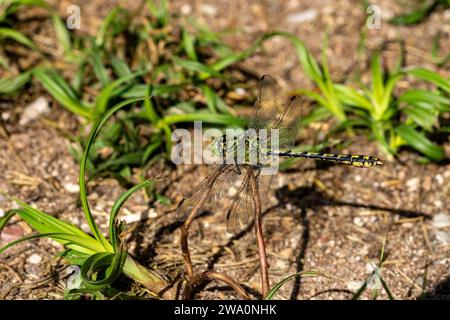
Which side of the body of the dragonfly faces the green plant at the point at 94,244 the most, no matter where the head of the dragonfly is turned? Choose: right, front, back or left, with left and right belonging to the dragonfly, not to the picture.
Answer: front

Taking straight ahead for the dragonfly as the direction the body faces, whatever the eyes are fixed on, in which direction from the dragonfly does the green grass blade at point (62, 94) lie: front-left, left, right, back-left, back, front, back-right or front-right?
front-right

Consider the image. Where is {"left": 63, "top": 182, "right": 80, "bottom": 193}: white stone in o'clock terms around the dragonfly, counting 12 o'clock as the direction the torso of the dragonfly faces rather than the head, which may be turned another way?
The white stone is roughly at 1 o'clock from the dragonfly.

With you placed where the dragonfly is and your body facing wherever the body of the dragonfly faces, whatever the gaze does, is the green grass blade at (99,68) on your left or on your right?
on your right

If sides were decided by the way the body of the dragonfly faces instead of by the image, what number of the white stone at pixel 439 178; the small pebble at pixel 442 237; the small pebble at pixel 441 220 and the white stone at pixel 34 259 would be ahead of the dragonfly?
1

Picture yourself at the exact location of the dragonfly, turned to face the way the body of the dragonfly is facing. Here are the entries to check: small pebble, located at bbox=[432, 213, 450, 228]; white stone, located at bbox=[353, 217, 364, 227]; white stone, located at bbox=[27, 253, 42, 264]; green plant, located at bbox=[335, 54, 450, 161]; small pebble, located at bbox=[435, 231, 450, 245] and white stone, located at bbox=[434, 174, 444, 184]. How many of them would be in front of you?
1

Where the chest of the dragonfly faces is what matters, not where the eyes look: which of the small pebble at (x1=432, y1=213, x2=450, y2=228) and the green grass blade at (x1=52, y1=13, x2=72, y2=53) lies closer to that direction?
the green grass blade

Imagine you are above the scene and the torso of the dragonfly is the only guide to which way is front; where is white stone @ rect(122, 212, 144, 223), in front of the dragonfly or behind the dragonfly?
in front

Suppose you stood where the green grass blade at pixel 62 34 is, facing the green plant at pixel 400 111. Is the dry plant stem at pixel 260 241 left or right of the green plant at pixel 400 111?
right

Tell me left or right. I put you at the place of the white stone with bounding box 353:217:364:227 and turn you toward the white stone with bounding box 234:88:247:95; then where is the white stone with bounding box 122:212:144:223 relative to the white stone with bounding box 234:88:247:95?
left

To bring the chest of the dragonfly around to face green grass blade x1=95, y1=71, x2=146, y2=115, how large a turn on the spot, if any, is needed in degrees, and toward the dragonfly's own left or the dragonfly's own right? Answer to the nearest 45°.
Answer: approximately 45° to the dragonfly's own right

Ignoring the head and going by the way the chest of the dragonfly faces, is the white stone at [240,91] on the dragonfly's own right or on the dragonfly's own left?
on the dragonfly's own right

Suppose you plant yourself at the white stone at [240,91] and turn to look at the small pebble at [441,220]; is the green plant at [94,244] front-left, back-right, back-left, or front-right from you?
front-right

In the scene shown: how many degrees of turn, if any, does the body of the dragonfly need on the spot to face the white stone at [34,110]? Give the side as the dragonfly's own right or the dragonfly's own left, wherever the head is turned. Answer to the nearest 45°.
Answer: approximately 45° to the dragonfly's own right

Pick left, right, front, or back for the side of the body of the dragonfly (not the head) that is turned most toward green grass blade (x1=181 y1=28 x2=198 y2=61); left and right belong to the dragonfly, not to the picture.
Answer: right

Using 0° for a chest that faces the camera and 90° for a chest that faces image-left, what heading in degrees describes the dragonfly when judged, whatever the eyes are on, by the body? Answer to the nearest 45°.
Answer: approximately 90°

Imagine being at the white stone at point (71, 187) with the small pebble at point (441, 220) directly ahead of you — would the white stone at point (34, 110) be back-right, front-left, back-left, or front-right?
back-left
